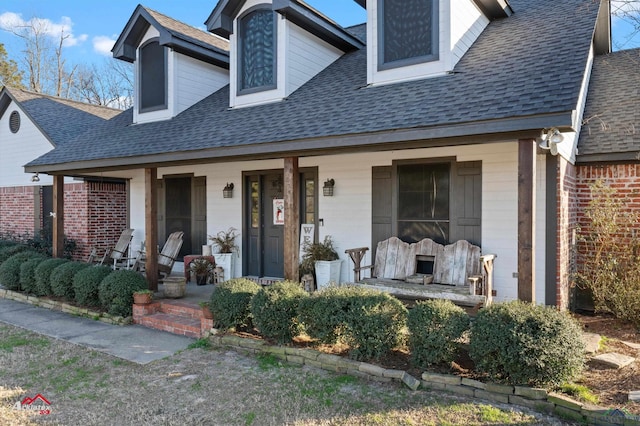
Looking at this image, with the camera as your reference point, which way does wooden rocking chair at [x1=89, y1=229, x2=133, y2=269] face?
facing the viewer and to the left of the viewer

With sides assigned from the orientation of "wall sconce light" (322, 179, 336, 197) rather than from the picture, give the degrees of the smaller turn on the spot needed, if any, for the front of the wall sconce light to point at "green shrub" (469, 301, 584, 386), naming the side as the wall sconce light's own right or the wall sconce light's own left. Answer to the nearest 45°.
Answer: approximately 90° to the wall sconce light's own left

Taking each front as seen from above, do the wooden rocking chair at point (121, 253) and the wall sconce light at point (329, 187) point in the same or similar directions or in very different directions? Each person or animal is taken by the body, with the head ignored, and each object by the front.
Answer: same or similar directions

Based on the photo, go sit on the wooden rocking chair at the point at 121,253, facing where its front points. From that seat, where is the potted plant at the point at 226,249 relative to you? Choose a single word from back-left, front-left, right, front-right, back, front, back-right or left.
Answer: left

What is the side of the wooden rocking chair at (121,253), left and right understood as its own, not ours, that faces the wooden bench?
left

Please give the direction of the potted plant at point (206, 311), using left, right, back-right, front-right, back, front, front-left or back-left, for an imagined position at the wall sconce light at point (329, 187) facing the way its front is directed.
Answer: front

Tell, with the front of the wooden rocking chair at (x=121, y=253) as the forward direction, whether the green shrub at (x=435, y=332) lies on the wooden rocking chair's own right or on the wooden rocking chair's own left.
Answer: on the wooden rocking chair's own left

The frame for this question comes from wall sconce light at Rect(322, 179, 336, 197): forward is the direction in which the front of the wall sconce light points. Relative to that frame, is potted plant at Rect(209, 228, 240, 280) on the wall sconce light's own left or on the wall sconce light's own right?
on the wall sconce light's own right

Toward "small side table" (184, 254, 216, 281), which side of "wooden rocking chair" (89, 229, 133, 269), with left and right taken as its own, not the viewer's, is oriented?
left

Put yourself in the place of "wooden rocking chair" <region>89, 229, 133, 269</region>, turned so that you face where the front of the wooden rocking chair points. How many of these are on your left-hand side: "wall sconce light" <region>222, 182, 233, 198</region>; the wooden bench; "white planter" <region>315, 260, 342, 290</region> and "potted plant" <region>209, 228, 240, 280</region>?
4

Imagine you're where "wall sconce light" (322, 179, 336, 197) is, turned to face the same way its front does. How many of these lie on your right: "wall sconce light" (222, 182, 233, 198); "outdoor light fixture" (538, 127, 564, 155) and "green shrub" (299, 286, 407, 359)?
1

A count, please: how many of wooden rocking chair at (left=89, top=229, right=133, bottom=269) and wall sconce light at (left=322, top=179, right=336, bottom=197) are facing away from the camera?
0

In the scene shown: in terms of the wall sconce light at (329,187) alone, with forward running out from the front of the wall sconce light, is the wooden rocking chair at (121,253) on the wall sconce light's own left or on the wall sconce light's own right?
on the wall sconce light's own right

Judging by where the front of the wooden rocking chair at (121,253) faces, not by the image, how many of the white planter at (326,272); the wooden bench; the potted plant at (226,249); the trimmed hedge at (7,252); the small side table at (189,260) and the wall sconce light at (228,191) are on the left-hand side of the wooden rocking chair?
5

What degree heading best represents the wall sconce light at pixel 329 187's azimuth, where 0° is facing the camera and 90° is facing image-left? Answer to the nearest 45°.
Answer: approximately 45°

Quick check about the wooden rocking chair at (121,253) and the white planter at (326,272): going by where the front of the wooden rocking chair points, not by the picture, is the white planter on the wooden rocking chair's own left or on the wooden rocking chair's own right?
on the wooden rocking chair's own left

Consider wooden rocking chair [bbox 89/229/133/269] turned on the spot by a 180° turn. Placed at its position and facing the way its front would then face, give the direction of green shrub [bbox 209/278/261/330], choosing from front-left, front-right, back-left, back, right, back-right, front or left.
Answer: back-right

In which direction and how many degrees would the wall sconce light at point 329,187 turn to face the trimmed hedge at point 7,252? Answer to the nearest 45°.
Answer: approximately 45° to its right

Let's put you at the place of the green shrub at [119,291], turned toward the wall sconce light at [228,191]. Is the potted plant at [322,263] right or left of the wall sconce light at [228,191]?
right

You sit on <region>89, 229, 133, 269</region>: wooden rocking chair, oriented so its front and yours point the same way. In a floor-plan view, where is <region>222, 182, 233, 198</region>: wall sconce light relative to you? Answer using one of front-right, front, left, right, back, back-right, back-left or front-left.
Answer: left
